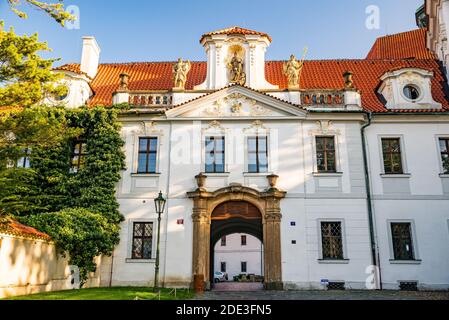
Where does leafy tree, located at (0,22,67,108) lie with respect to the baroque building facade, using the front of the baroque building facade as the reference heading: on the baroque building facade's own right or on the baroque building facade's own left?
on the baroque building facade's own right

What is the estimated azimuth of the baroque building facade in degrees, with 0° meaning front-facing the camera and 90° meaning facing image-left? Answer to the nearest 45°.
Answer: approximately 0°

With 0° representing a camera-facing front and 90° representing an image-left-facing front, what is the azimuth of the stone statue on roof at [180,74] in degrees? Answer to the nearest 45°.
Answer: approximately 0°

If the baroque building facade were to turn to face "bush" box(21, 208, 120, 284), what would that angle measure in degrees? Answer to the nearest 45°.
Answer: approximately 90° to its right

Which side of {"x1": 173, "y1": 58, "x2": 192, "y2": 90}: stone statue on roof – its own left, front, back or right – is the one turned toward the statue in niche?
left

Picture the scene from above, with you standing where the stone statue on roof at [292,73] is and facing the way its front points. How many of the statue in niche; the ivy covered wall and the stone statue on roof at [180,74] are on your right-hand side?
3

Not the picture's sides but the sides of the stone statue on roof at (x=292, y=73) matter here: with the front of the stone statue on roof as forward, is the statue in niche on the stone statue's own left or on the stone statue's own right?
on the stone statue's own right
